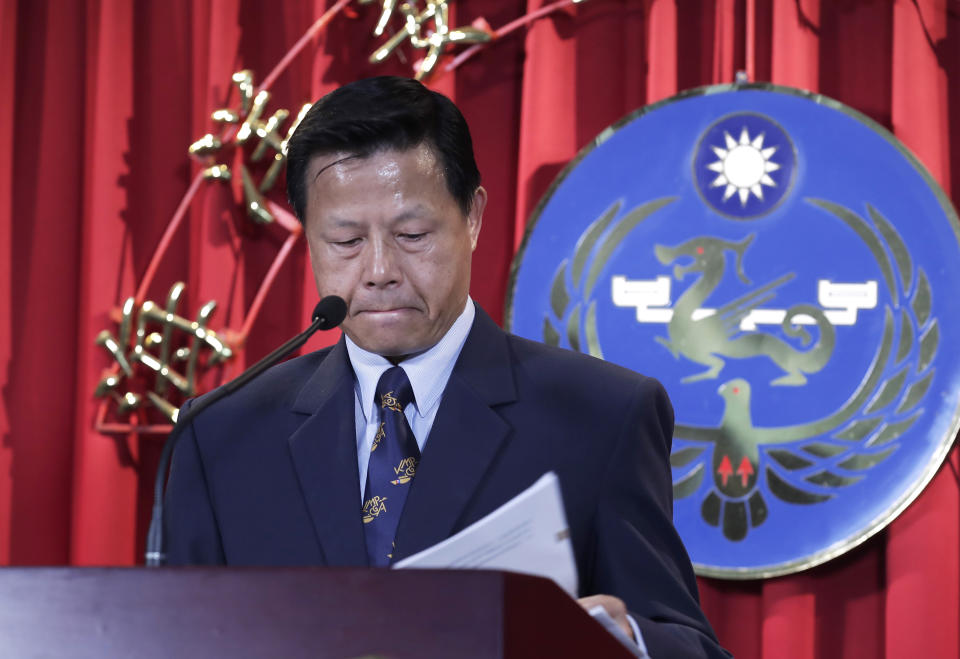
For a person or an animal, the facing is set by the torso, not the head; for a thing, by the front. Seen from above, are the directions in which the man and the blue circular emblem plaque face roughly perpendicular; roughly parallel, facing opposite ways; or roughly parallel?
roughly parallel

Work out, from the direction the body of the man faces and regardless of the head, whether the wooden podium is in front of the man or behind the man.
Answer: in front

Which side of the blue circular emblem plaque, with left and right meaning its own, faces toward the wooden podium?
front

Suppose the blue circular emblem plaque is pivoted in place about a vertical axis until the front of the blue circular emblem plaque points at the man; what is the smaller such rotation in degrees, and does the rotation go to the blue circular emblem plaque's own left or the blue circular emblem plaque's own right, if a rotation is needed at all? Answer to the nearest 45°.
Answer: approximately 45° to the blue circular emblem plaque's own right

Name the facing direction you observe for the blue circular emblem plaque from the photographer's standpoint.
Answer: facing the viewer

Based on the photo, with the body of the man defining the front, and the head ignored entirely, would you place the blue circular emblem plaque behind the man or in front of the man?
behind

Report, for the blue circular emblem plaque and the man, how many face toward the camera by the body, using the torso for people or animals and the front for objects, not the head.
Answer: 2
